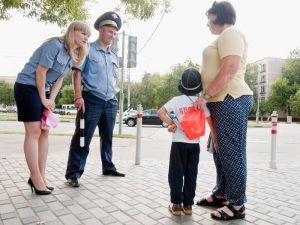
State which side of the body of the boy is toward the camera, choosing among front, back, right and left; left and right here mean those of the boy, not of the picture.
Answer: back

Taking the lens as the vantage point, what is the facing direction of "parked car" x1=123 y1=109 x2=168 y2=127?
facing to the left of the viewer

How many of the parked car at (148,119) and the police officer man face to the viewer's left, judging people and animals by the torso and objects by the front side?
1

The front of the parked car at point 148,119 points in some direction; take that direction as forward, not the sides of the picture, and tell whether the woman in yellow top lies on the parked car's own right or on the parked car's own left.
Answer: on the parked car's own left

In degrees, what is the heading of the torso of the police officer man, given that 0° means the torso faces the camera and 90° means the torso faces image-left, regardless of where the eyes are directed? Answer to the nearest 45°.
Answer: approximately 315°

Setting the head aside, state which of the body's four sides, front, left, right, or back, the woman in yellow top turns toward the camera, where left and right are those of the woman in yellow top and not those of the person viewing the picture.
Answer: left

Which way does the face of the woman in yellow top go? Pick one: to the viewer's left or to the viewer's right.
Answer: to the viewer's left

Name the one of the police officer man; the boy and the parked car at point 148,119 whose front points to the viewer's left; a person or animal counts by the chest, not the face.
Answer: the parked car

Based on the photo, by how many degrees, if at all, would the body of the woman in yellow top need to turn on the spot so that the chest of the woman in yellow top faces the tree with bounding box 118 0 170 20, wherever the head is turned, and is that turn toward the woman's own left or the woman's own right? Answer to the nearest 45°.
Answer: approximately 45° to the woman's own right

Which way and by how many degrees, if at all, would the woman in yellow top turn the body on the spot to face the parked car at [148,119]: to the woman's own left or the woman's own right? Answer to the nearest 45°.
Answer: approximately 90° to the woman's own right

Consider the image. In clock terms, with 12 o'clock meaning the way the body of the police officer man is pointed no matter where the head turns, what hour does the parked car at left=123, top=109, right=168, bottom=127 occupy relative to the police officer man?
The parked car is roughly at 8 o'clock from the police officer man.

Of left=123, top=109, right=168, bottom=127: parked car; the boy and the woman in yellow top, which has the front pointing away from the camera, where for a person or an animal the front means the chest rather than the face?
the boy

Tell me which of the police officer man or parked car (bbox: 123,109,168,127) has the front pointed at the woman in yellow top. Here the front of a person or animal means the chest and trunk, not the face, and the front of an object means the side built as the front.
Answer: the police officer man
